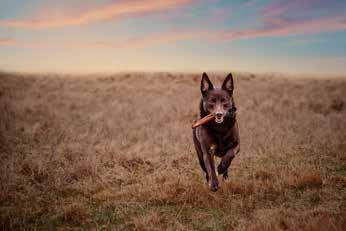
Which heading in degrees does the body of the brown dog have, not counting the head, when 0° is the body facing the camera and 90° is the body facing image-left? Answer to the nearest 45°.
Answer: approximately 0°
